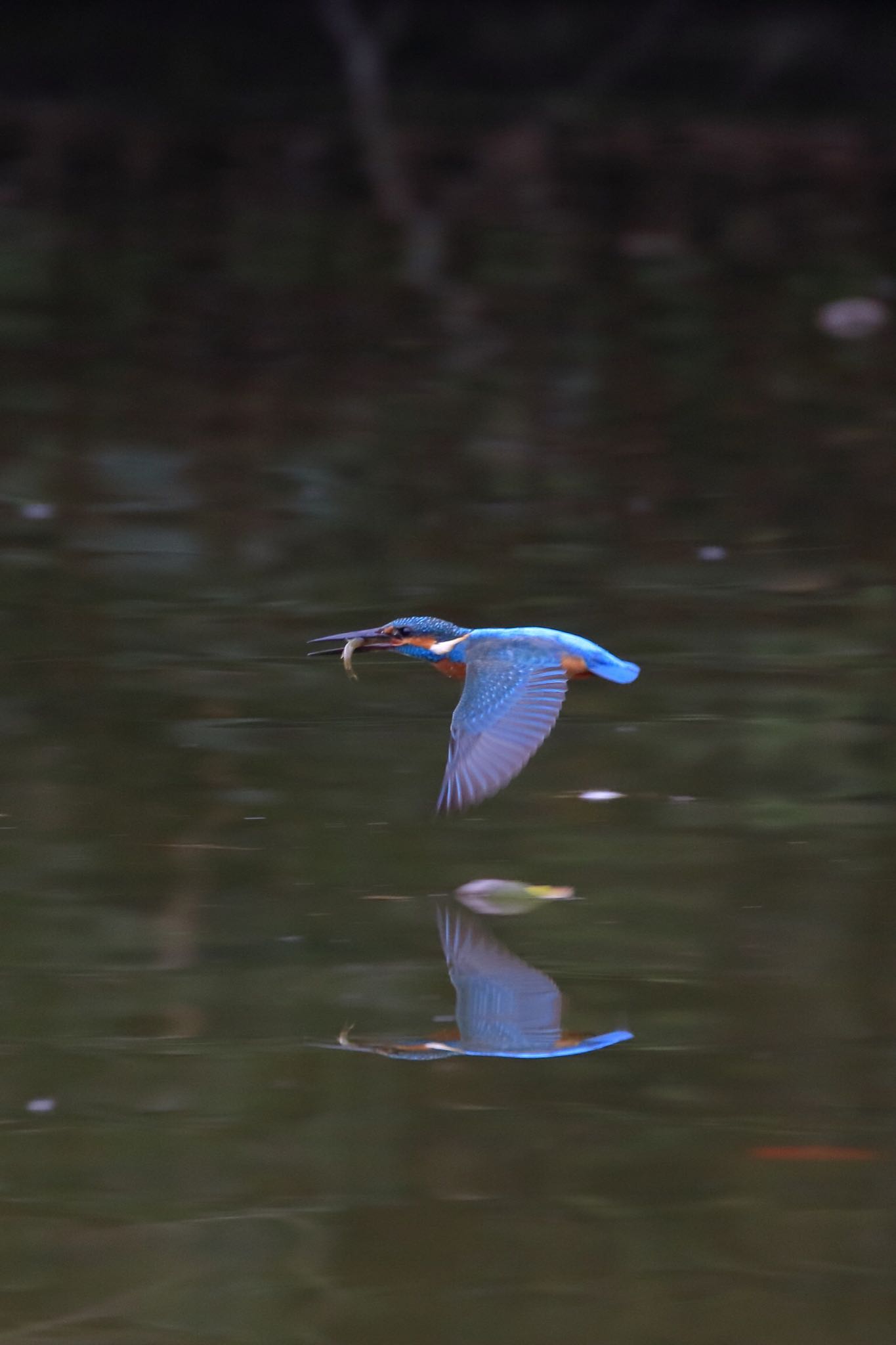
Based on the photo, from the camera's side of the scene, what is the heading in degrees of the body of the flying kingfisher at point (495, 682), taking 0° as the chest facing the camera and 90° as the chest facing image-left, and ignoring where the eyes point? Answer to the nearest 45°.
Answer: approximately 90°

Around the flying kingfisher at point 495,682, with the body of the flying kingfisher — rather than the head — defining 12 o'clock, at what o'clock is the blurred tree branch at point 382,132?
The blurred tree branch is roughly at 3 o'clock from the flying kingfisher.
